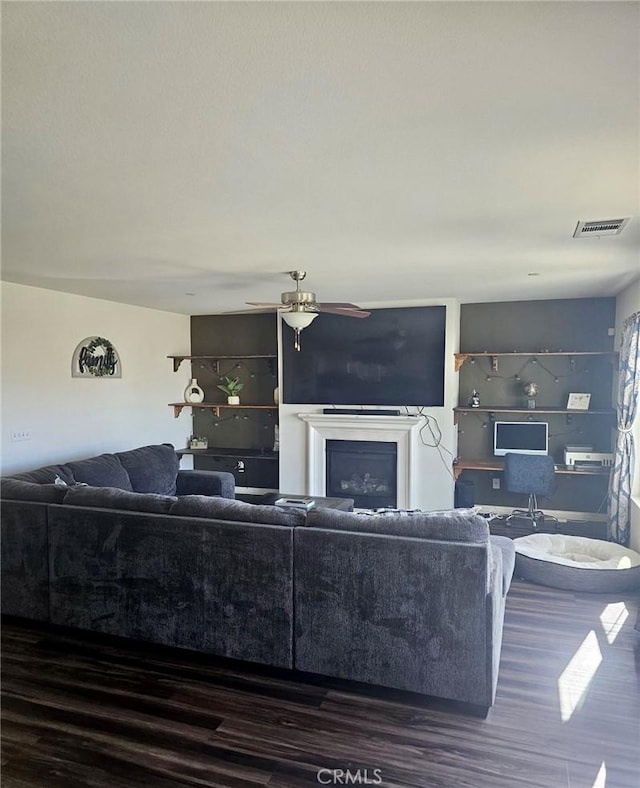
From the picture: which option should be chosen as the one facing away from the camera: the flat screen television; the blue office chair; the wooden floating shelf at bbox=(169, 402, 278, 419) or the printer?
the blue office chair

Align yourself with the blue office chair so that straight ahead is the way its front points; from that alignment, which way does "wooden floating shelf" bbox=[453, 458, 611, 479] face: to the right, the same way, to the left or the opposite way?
the opposite way

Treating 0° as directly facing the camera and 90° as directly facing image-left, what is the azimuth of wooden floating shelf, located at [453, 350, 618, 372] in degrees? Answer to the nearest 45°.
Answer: approximately 0°

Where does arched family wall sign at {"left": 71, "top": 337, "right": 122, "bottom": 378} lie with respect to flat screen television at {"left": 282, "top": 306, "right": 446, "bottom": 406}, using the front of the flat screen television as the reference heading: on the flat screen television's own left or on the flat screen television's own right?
on the flat screen television's own right

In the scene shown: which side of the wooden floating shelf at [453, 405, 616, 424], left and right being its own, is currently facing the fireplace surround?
right

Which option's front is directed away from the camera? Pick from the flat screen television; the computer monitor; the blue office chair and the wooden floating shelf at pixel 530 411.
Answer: the blue office chair

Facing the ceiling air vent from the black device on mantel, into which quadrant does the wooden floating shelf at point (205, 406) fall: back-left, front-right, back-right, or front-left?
back-right

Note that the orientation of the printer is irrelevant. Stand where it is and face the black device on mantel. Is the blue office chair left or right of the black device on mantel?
left

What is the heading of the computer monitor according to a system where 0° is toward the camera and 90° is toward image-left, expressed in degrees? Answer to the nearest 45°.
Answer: approximately 0°
